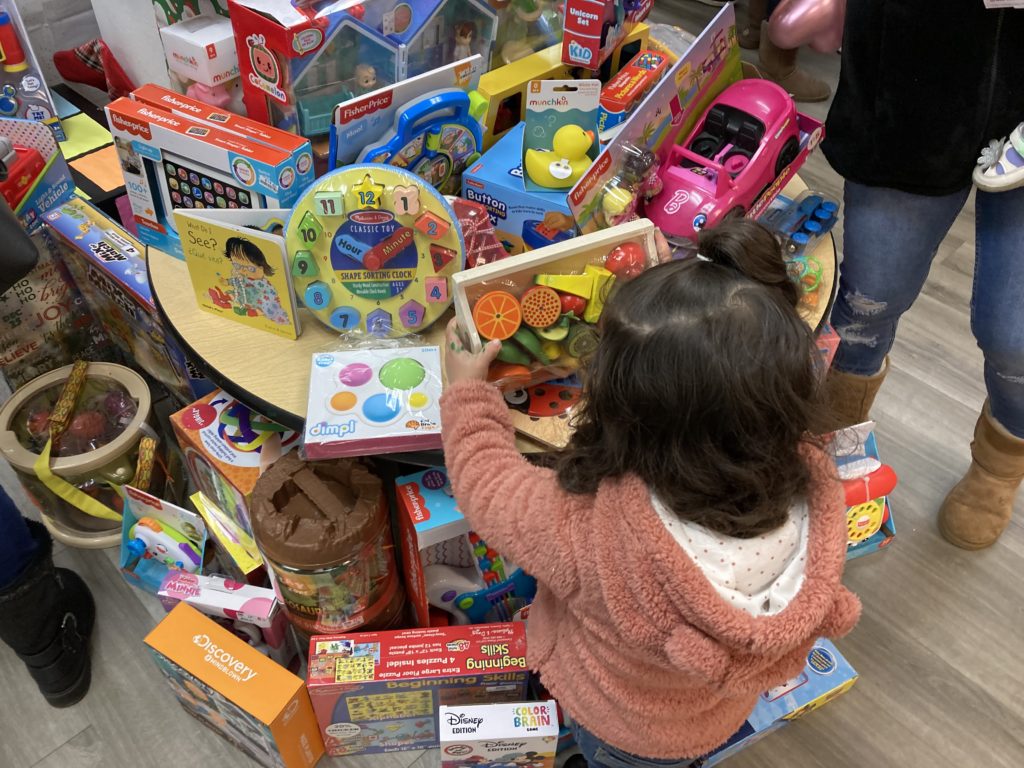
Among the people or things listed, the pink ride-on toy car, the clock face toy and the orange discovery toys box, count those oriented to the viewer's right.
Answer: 0

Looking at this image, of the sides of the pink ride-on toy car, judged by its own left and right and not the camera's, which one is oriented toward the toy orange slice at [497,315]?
front

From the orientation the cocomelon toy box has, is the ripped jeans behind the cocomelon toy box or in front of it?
in front

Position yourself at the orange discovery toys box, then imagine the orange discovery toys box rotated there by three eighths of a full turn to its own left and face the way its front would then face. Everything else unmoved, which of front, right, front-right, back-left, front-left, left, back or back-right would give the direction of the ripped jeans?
front

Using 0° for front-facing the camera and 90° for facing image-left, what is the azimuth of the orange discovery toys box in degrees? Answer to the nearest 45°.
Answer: approximately 45°

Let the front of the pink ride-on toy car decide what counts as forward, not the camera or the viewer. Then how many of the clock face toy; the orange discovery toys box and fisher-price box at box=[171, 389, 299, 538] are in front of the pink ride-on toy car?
3

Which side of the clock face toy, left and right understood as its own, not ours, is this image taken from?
front

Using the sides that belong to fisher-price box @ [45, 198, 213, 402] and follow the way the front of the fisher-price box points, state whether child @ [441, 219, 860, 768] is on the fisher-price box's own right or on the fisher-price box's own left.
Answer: on the fisher-price box's own left

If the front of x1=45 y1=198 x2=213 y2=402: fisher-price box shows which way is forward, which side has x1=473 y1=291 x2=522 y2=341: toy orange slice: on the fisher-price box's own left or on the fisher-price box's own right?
on the fisher-price box's own left

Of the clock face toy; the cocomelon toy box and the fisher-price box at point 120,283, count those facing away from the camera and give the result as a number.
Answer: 0

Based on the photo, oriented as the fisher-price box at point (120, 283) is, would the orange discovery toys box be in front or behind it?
in front

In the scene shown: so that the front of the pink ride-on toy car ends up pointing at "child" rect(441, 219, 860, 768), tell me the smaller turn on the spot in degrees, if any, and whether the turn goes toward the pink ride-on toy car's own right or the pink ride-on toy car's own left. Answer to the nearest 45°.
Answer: approximately 45° to the pink ride-on toy car's own left

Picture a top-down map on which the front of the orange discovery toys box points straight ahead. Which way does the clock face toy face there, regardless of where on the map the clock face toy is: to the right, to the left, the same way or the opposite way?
the same way

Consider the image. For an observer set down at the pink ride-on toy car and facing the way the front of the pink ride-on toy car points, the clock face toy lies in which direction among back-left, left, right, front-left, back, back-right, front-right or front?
front
